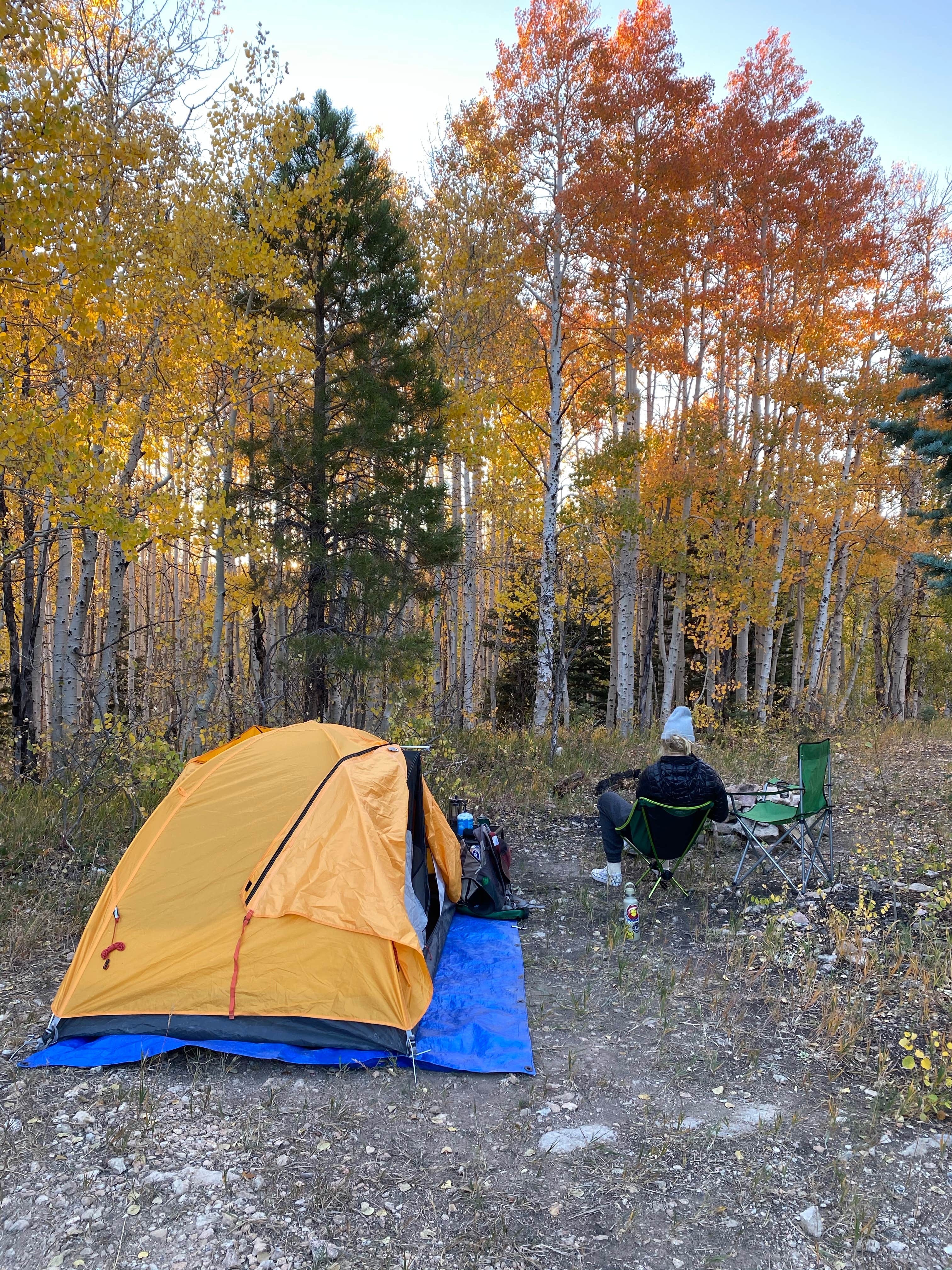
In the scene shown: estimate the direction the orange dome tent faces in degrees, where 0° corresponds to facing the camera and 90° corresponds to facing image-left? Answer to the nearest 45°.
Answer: approximately 270°

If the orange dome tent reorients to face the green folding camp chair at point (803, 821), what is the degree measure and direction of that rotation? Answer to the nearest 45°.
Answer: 0° — it already faces it

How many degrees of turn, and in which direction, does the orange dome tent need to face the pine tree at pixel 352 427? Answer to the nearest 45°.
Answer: approximately 90° to its left

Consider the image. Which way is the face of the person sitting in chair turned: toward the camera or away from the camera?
away from the camera

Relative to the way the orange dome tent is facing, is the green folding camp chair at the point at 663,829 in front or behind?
in front

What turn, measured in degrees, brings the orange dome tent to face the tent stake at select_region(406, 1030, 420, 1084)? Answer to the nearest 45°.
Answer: approximately 45° to its right

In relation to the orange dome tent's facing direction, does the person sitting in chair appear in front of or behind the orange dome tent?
in front

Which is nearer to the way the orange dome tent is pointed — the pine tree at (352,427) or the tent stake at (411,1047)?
the tent stake

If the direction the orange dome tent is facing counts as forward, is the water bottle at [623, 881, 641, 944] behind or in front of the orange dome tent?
in front
